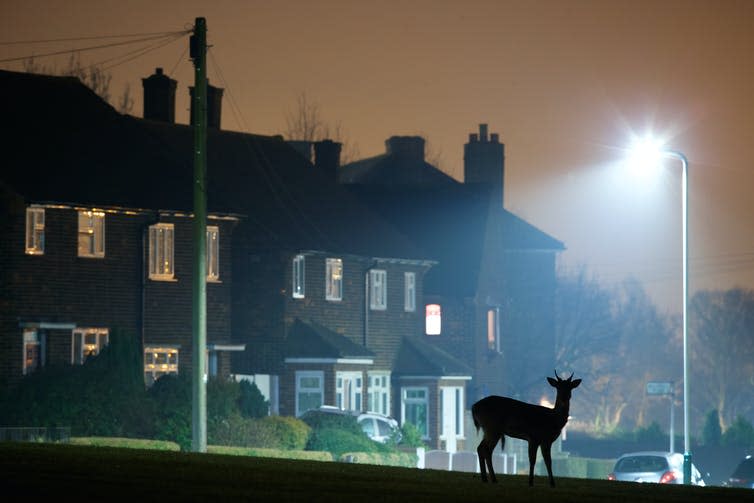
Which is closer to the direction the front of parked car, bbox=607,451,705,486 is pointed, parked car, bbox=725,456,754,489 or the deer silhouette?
the parked car

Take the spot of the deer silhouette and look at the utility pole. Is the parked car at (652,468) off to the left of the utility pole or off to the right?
right

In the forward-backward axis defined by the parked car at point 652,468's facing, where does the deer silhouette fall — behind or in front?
behind

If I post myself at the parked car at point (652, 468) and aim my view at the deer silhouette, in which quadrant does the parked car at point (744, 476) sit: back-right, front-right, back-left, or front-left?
back-left

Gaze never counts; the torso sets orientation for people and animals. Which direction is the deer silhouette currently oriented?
to the viewer's right

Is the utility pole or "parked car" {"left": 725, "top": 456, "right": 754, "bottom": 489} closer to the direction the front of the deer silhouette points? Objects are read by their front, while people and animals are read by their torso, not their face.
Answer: the parked car

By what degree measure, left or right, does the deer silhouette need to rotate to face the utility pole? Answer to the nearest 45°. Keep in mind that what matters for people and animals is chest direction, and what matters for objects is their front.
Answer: approximately 135° to its left

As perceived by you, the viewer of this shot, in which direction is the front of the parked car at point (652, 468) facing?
facing away from the viewer and to the right of the viewer

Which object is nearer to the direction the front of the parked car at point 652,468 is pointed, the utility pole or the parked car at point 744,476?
the parked car

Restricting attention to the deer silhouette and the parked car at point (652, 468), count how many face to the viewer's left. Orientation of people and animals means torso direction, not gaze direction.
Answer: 0

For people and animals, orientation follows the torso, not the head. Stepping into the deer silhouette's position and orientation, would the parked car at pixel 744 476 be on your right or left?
on your left
